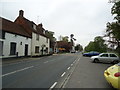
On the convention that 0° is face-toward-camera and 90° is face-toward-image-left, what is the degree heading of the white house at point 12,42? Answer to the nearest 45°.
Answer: approximately 315°

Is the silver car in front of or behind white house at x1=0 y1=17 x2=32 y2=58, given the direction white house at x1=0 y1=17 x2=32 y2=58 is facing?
in front
